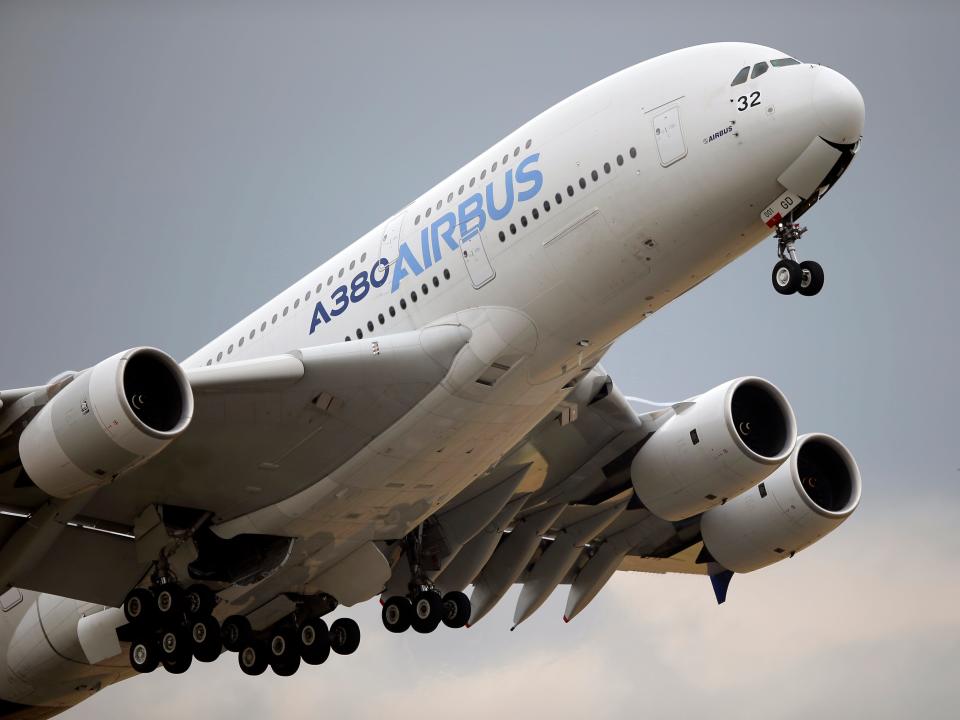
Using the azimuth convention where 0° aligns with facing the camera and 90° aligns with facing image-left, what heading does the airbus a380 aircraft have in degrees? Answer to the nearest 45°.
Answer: approximately 315°
